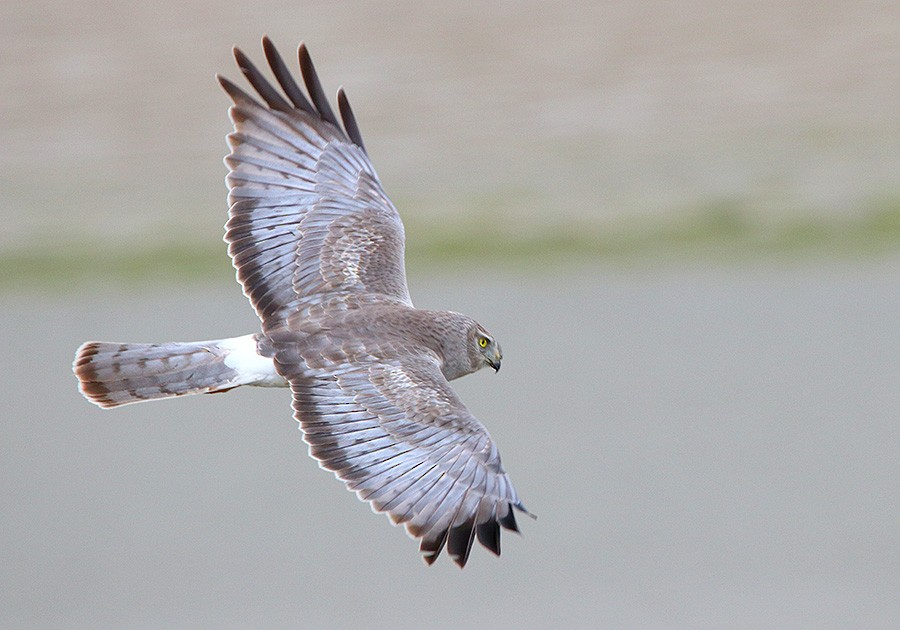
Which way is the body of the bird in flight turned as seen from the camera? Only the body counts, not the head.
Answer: to the viewer's right
